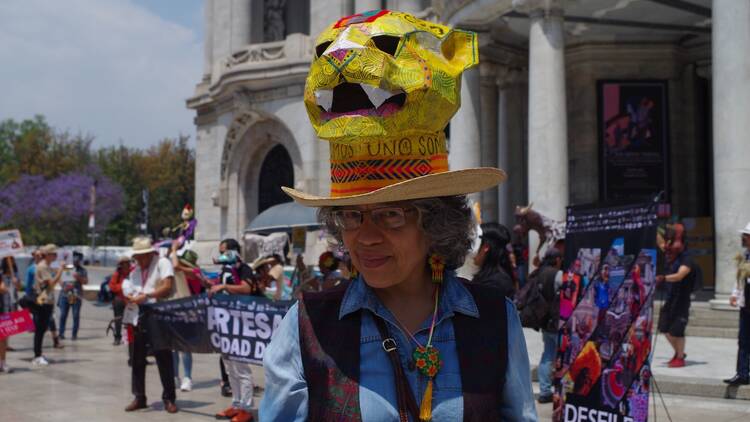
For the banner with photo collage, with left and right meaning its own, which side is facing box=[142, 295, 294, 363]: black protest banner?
right

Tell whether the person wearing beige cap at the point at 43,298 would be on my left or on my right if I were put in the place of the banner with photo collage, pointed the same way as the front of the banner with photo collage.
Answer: on my right

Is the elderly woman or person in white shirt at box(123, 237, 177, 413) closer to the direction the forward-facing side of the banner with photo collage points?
the elderly woman

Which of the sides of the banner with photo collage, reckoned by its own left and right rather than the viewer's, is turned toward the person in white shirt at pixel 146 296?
right

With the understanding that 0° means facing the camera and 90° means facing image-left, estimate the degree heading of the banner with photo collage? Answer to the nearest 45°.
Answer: approximately 0°

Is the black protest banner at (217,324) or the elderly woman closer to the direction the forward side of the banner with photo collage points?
the elderly woman
